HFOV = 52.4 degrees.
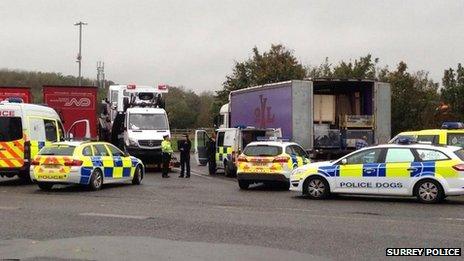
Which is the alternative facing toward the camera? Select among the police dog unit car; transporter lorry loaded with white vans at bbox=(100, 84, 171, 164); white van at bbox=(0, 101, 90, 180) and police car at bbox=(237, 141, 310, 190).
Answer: the transporter lorry loaded with white vans

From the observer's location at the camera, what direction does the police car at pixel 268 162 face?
facing away from the viewer and to the right of the viewer

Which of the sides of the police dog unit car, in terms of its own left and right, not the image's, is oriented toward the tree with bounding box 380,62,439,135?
right

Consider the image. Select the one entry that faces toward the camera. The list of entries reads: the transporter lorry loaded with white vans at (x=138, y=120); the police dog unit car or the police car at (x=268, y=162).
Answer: the transporter lorry loaded with white vans

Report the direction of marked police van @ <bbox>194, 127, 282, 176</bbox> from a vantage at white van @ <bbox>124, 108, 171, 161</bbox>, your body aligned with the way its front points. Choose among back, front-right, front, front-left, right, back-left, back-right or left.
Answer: front-left

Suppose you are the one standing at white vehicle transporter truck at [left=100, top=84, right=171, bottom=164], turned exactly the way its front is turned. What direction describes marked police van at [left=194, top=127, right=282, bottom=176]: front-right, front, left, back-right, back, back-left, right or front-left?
front-left

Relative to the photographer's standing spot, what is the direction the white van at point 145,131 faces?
facing the viewer

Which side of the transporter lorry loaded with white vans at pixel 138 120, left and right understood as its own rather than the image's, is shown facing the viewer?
front

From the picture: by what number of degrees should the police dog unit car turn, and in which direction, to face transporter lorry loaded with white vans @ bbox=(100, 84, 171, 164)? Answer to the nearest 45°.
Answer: approximately 45° to its right

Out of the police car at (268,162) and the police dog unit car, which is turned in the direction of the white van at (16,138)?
the police dog unit car

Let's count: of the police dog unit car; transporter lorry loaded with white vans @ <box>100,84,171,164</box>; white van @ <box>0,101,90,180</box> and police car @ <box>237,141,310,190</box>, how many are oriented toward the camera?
1

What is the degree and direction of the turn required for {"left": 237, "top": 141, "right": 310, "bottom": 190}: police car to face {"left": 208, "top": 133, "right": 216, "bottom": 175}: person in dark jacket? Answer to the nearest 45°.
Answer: approximately 45° to its left
